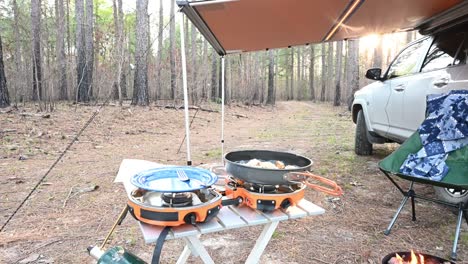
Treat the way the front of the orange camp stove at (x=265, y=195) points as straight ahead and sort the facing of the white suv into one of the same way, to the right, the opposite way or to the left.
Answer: the opposite way

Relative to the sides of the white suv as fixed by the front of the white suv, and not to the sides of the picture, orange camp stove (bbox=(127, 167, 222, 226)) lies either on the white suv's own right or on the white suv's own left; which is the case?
on the white suv's own left

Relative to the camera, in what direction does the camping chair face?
facing the viewer and to the left of the viewer

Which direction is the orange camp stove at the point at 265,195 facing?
toward the camera

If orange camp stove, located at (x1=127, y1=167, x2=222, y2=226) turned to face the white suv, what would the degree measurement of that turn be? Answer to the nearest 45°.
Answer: approximately 135° to its left

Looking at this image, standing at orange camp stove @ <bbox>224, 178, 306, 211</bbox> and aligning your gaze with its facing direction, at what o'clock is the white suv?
The white suv is roughly at 7 o'clock from the orange camp stove.

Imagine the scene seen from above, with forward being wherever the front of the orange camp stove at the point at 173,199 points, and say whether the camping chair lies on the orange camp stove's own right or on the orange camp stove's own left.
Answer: on the orange camp stove's own left

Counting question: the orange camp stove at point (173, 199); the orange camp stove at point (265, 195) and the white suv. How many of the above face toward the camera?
2

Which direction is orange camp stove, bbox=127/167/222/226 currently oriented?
toward the camera

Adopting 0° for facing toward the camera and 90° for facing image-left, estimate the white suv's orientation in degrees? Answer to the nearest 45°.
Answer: approximately 135°
